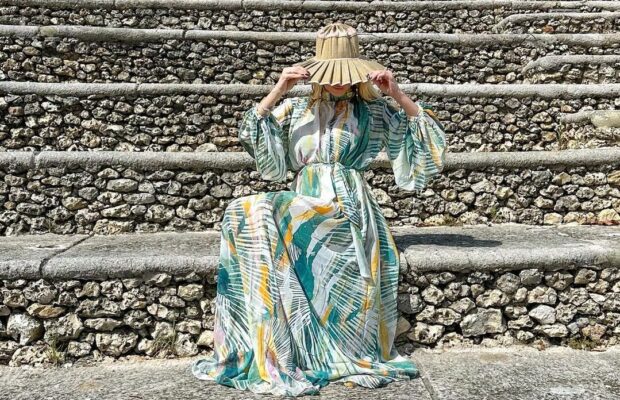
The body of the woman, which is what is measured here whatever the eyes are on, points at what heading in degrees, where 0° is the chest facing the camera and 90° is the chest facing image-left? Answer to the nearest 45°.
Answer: approximately 0°
